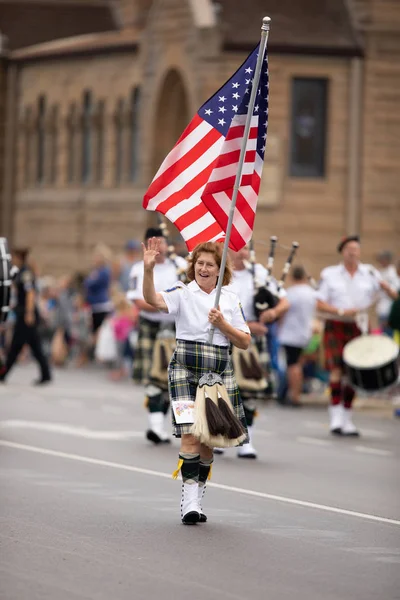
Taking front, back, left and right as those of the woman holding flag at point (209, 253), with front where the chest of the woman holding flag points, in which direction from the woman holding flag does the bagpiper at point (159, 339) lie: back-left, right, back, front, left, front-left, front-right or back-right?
back

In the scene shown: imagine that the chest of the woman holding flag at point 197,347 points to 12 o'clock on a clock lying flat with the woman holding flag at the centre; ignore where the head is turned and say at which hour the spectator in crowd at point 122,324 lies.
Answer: The spectator in crowd is roughly at 6 o'clock from the woman holding flag.

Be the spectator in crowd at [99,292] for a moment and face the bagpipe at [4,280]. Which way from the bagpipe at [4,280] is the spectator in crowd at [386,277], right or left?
left

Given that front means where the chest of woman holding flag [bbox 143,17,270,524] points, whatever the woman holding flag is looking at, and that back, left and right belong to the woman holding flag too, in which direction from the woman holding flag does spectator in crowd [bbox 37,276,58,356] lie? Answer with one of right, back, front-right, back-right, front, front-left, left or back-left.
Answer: back

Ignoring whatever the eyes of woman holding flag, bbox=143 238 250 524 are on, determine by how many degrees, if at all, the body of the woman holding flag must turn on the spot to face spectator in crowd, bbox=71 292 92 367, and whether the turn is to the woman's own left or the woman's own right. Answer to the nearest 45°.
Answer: approximately 180°

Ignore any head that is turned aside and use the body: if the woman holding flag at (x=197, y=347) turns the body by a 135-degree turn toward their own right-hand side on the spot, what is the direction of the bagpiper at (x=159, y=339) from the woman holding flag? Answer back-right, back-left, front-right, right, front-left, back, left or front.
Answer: front-right

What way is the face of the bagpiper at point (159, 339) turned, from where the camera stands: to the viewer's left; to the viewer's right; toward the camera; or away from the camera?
toward the camera

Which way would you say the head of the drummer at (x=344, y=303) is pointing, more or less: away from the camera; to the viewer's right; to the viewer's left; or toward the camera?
toward the camera

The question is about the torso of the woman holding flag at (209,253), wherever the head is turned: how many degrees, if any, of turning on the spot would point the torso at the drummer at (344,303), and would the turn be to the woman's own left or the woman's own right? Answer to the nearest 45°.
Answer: approximately 180°

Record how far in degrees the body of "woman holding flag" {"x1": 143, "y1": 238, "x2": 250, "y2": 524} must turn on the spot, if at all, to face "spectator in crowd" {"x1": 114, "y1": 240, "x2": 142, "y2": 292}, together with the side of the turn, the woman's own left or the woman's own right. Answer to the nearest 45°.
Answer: approximately 180°

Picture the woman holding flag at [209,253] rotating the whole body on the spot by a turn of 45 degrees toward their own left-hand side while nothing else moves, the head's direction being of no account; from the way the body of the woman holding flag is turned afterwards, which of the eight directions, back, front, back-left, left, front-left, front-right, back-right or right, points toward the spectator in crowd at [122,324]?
back-left

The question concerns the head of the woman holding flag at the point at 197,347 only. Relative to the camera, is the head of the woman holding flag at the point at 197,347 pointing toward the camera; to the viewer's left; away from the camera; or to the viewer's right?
toward the camera

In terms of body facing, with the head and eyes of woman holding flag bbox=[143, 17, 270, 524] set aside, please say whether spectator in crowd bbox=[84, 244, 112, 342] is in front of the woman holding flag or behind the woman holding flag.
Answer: behind

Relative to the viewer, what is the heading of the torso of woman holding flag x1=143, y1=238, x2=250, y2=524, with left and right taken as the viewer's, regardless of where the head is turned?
facing the viewer

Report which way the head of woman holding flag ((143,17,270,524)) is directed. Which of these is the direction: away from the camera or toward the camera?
toward the camera

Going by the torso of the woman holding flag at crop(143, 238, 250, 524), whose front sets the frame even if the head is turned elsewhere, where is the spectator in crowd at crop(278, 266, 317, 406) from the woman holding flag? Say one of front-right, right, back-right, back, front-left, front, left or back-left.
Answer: back
